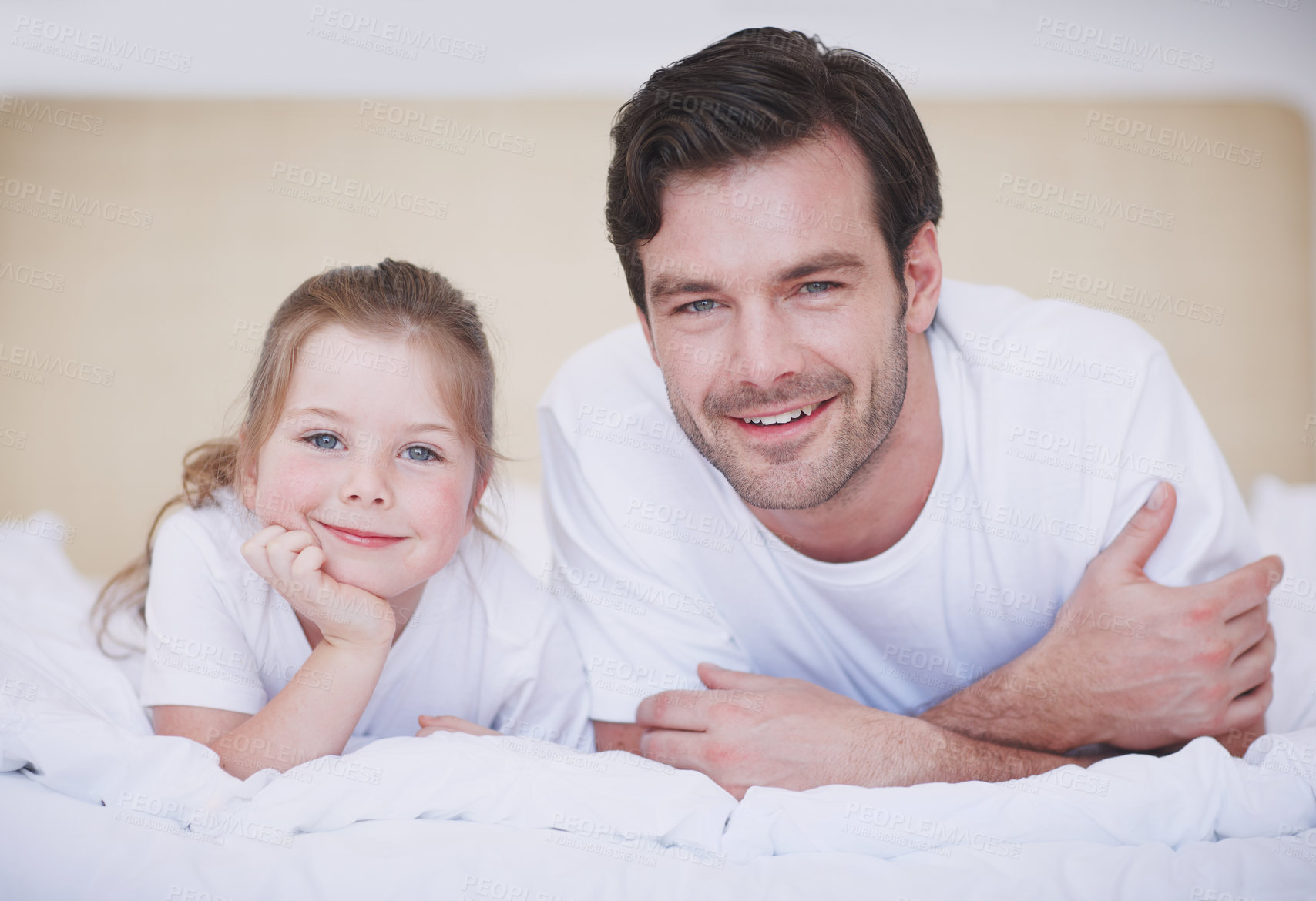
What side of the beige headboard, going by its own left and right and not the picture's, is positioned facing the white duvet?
front

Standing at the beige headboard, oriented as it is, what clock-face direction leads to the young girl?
The young girl is roughly at 12 o'clock from the beige headboard.

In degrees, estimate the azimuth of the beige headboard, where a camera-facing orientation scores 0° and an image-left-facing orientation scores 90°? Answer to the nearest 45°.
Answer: approximately 0°
